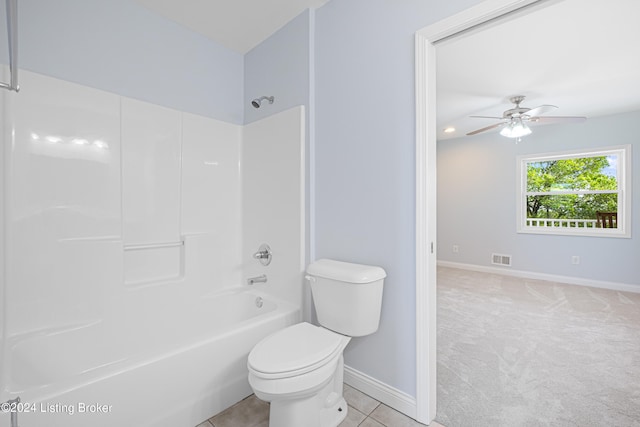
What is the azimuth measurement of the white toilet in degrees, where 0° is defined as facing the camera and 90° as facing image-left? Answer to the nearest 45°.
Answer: approximately 45°

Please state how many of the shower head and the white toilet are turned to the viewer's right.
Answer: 0

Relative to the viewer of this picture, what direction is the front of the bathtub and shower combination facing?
facing the viewer and to the right of the viewer

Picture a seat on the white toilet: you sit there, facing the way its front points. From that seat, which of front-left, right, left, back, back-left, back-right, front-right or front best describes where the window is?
back

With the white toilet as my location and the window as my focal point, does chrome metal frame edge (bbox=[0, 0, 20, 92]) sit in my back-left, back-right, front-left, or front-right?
back-left

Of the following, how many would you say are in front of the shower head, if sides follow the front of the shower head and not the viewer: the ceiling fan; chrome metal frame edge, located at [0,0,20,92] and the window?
1

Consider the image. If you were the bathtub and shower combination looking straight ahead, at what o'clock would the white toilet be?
The white toilet is roughly at 12 o'clock from the bathtub and shower combination.

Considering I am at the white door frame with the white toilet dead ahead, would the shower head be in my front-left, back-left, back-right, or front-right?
front-right

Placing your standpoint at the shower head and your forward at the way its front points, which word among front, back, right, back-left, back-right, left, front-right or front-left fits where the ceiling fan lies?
back-left

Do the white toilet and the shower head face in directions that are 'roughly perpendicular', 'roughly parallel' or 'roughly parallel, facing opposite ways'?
roughly parallel

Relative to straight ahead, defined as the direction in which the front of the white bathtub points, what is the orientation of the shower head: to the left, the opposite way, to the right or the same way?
to the right

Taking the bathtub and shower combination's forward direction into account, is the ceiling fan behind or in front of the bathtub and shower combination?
in front

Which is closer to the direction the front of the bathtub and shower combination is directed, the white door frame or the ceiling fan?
the white door frame

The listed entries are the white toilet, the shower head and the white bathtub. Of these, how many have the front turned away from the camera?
0

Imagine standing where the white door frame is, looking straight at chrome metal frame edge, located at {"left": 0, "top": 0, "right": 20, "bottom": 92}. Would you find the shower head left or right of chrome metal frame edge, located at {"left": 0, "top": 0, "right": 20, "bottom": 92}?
right
